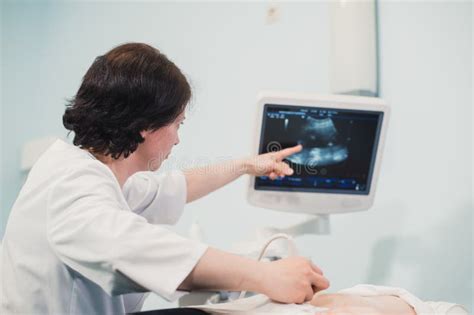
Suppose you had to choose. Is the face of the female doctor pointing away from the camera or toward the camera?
away from the camera

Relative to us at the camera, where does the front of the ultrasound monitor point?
facing the viewer

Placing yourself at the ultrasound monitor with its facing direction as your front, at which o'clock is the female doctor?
The female doctor is roughly at 1 o'clock from the ultrasound monitor.
